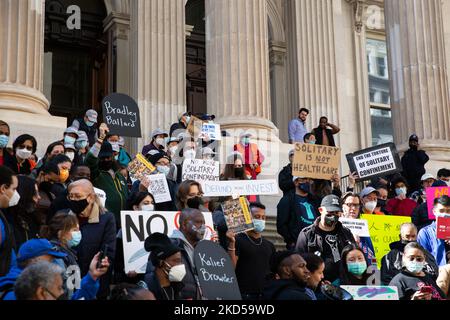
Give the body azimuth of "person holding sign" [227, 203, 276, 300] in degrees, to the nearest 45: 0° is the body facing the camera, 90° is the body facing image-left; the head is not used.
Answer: approximately 0°

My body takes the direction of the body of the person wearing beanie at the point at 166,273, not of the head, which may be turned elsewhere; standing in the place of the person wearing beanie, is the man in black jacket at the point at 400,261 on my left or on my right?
on my left

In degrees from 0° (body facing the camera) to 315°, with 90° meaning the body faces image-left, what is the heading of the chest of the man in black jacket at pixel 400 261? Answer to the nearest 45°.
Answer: approximately 0°

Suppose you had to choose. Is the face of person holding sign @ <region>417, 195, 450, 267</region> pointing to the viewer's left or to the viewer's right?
to the viewer's left
